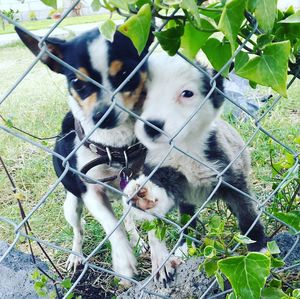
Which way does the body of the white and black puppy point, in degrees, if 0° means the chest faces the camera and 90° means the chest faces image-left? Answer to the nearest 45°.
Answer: approximately 45°

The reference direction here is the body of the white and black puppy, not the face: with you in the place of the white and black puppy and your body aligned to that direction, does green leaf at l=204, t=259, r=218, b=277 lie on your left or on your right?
on your left
